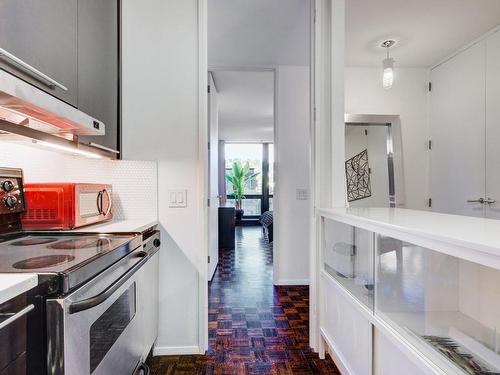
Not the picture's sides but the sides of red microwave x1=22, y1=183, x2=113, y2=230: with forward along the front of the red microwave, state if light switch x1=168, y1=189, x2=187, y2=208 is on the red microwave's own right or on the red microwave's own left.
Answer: on the red microwave's own left

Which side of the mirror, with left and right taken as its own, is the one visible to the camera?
front

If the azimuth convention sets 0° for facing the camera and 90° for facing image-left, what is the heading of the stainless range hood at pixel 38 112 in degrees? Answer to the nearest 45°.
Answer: approximately 315°

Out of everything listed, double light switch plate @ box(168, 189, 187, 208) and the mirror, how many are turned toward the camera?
2

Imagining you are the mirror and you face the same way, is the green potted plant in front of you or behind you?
behind

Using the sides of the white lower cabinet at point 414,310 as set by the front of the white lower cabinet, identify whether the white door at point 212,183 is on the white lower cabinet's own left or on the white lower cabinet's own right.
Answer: on the white lower cabinet's own right

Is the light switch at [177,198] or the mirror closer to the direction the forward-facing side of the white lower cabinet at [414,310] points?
the light switch

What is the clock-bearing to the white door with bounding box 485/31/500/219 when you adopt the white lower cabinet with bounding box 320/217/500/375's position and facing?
The white door is roughly at 5 o'clock from the white lower cabinet.

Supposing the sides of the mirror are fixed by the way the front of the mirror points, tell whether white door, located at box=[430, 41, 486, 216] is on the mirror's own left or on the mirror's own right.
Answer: on the mirror's own left

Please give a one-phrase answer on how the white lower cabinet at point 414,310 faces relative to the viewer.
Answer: facing the viewer and to the left of the viewer

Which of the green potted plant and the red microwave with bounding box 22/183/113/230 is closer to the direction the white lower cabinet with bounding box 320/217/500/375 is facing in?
the red microwave

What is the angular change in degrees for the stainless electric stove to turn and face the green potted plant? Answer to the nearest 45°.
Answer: approximately 90° to its left

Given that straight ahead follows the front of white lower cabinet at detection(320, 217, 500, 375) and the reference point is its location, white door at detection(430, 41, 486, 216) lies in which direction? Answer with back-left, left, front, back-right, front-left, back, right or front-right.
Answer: back-right

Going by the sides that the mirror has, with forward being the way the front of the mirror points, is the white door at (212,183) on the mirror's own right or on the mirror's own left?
on the mirror's own right

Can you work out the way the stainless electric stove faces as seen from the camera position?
facing the viewer and to the right of the viewer
